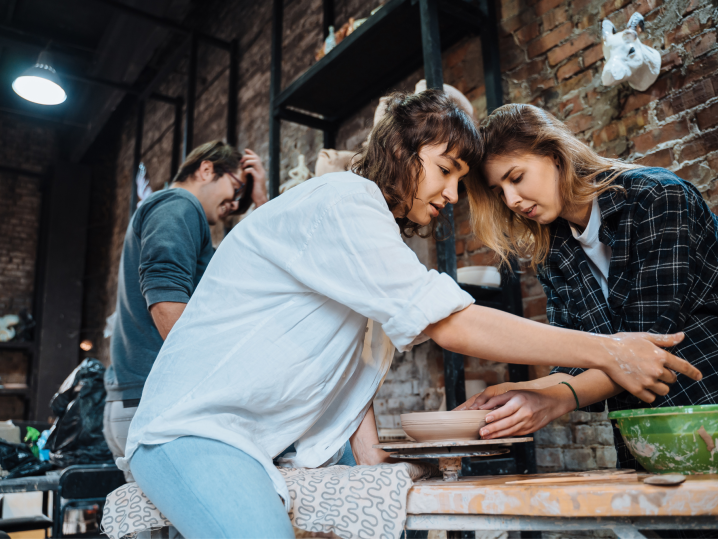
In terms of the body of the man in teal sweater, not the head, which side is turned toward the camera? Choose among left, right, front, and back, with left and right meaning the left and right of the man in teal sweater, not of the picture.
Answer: right

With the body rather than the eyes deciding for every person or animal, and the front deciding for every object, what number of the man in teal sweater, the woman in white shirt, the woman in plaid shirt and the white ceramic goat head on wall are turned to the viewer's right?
2

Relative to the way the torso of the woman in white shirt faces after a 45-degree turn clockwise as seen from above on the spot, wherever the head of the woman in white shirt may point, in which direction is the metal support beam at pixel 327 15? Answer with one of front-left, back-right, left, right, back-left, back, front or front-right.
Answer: back-left

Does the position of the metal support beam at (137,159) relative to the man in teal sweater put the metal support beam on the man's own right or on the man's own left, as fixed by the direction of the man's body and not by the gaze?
on the man's own left

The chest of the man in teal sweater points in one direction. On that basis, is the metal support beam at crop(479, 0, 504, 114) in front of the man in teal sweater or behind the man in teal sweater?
in front

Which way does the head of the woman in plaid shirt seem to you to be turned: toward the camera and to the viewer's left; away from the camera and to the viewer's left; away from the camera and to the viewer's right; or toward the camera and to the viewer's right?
toward the camera and to the viewer's left

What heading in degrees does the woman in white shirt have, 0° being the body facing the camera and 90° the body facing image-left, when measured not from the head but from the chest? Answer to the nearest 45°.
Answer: approximately 270°

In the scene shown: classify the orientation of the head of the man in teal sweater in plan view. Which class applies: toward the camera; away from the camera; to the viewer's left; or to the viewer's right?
to the viewer's right

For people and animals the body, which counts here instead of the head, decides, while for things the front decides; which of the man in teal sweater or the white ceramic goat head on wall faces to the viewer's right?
the man in teal sweater

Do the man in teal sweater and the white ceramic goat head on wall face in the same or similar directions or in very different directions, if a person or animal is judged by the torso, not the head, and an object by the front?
very different directions
